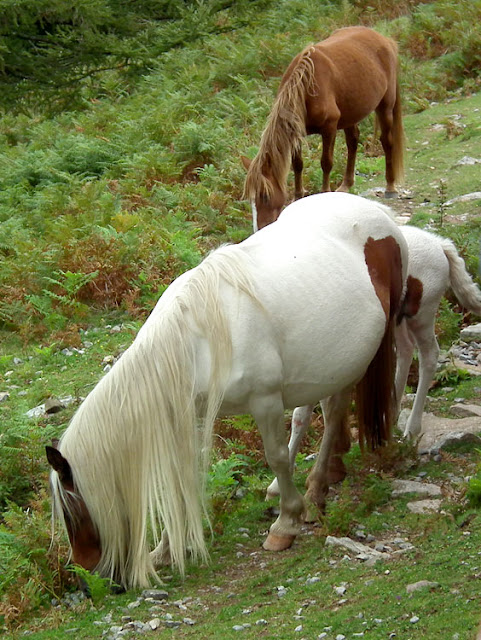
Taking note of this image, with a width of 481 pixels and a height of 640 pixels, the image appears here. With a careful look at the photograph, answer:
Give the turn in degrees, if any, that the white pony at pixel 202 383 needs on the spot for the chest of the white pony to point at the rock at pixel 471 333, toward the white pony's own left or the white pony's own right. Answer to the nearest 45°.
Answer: approximately 180°

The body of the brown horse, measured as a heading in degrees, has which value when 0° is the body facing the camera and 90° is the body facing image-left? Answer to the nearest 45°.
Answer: approximately 45°

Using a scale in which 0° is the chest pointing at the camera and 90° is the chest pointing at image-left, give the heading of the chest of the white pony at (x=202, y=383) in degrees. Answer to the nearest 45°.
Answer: approximately 45°

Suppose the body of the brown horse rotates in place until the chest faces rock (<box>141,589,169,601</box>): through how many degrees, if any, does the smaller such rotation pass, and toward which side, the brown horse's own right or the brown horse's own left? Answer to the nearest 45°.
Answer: approximately 45° to the brown horse's own left

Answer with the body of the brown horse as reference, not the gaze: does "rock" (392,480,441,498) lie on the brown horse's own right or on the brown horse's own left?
on the brown horse's own left

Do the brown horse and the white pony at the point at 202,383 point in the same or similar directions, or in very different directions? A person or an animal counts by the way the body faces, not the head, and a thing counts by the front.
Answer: same or similar directions

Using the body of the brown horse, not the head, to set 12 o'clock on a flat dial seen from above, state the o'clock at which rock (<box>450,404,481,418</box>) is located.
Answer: The rock is roughly at 10 o'clock from the brown horse.

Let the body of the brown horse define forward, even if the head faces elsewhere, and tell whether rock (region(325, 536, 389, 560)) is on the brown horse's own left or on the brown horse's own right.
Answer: on the brown horse's own left

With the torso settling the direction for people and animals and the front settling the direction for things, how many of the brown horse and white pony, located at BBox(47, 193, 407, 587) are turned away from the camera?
0

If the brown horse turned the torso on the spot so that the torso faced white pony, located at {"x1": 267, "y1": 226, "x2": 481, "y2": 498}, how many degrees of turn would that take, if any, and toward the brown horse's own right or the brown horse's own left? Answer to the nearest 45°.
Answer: approximately 45° to the brown horse's own left

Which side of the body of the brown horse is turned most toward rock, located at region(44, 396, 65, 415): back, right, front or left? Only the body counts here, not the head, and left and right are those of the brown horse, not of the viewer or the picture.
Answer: front

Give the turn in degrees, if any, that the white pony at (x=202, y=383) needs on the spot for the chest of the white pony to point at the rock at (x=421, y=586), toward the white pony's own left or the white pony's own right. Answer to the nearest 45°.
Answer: approximately 90° to the white pony's own left
